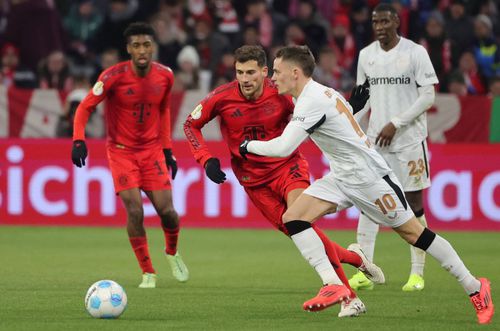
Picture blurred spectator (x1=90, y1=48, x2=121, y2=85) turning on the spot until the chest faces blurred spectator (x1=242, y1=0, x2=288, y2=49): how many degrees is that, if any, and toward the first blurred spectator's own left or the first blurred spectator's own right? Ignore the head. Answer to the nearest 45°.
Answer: approximately 90° to the first blurred spectator's own left

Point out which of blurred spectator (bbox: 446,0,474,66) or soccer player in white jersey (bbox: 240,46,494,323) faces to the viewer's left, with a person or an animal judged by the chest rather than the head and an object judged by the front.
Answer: the soccer player in white jersey

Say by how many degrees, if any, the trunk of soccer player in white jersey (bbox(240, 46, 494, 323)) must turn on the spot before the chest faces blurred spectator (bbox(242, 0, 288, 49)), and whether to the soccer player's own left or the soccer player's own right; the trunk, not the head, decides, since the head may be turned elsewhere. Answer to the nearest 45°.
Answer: approximately 90° to the soccer player's own right

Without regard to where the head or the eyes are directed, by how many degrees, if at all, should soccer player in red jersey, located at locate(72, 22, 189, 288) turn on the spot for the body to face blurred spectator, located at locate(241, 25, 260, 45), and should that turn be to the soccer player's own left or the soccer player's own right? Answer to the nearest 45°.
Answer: approximately 180°

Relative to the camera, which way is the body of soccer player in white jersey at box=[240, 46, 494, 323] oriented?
to the viewer's left

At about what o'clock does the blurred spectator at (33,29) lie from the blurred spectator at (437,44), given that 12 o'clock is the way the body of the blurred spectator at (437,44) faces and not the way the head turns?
the blurred spectator at (33,29) is roughly at 3 o'clock from the blurred spectator at (437,44).

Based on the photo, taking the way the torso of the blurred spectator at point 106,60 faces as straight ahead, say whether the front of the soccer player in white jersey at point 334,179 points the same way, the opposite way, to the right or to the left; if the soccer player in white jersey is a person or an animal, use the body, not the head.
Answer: to the right

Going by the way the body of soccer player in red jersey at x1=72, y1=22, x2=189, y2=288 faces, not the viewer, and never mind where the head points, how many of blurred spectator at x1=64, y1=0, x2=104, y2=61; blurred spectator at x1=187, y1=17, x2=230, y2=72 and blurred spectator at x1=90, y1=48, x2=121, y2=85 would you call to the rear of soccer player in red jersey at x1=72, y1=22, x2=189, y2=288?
3

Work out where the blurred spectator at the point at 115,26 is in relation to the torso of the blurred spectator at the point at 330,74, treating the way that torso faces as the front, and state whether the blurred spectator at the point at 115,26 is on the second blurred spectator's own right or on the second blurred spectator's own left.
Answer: on the second blurred spectator's own right

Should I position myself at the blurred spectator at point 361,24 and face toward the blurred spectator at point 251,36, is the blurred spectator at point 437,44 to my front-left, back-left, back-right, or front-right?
back-left

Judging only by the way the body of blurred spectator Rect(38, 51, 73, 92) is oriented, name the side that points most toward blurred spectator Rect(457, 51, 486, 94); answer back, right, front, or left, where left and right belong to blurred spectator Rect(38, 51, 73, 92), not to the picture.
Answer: left

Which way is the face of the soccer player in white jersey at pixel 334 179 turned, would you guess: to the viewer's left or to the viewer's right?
to the viewer's left

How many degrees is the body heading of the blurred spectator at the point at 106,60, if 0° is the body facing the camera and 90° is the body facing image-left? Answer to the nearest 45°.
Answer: approximately 0°

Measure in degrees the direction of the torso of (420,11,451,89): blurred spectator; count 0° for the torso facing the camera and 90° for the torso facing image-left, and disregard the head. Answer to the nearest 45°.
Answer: approximately 0°
